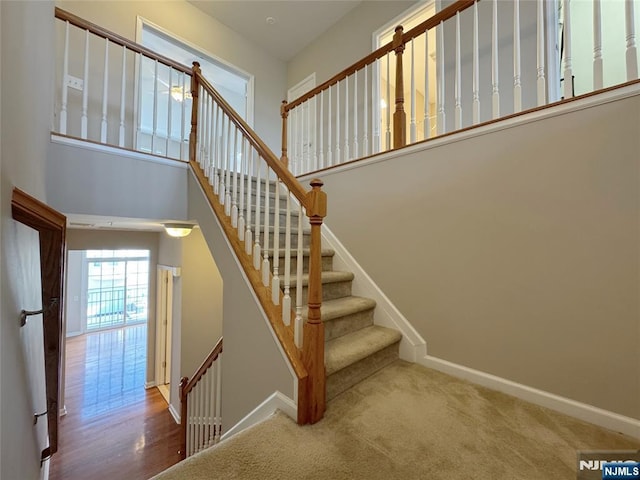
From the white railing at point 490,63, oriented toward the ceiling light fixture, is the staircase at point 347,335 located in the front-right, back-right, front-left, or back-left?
front-left

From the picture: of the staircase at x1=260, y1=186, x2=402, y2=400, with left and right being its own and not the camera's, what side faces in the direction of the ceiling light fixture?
back

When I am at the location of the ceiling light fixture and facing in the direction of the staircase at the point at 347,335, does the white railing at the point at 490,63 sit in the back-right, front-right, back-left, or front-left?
front-left

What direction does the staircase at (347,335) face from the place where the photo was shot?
facing the viewer and to the right of the viewer

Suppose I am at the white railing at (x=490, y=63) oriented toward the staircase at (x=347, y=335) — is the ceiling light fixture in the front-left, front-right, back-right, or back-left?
front-right

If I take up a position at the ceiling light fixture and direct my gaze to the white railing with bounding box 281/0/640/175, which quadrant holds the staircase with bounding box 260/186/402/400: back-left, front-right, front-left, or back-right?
front-right
